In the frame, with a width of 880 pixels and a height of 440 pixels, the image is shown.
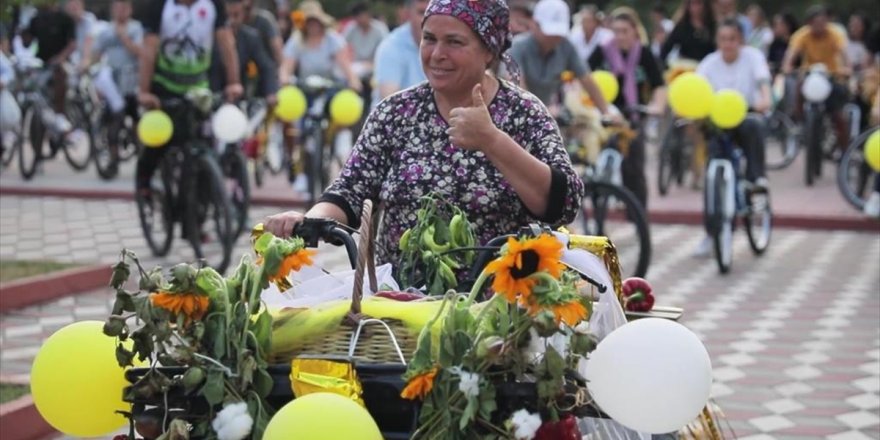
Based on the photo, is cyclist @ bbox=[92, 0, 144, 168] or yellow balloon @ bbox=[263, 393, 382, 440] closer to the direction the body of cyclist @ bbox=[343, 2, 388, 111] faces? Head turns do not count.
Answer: the yellow balloon

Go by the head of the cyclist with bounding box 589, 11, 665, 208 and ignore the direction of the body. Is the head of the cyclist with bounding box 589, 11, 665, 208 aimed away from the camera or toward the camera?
toward the camera

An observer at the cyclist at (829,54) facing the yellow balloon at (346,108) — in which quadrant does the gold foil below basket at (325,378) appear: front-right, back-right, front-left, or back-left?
front-left

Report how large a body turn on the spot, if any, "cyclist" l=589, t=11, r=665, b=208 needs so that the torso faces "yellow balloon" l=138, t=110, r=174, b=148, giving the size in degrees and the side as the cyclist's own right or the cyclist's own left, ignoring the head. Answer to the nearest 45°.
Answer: approximately 45° to the cyclist's own right

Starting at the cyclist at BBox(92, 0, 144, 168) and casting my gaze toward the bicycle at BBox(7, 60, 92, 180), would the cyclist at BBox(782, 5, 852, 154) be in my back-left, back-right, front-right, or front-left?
back-right

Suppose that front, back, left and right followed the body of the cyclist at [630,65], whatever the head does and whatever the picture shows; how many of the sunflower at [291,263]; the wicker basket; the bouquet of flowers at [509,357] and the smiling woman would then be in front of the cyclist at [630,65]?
4

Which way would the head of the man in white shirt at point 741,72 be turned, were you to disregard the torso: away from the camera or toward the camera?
toward the camera

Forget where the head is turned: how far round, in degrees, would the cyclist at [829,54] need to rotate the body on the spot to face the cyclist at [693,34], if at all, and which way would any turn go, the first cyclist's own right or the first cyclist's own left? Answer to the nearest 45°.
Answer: approximately 45° to the first cyclist's own right

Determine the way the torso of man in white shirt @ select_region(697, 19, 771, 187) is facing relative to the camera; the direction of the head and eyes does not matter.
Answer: toward the camera

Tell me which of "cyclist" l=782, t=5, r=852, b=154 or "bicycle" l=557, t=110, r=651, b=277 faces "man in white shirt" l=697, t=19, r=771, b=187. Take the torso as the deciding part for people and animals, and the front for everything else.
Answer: the cyclist

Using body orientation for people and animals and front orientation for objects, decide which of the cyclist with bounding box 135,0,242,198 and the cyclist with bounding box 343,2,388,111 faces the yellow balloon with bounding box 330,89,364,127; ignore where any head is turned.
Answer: the cyclist with bounding box 343,2,388,111

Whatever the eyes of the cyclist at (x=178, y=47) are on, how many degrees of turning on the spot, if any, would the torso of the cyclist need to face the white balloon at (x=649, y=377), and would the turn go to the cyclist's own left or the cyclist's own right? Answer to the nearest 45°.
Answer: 0° — they already face it

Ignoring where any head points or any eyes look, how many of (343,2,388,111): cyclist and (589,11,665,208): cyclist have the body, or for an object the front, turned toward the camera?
2

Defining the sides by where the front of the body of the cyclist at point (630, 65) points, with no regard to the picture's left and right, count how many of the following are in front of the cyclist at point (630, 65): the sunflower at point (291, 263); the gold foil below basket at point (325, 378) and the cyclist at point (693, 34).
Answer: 2

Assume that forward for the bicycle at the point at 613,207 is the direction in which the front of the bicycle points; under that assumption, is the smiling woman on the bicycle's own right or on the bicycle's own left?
on the bicycle's own right
